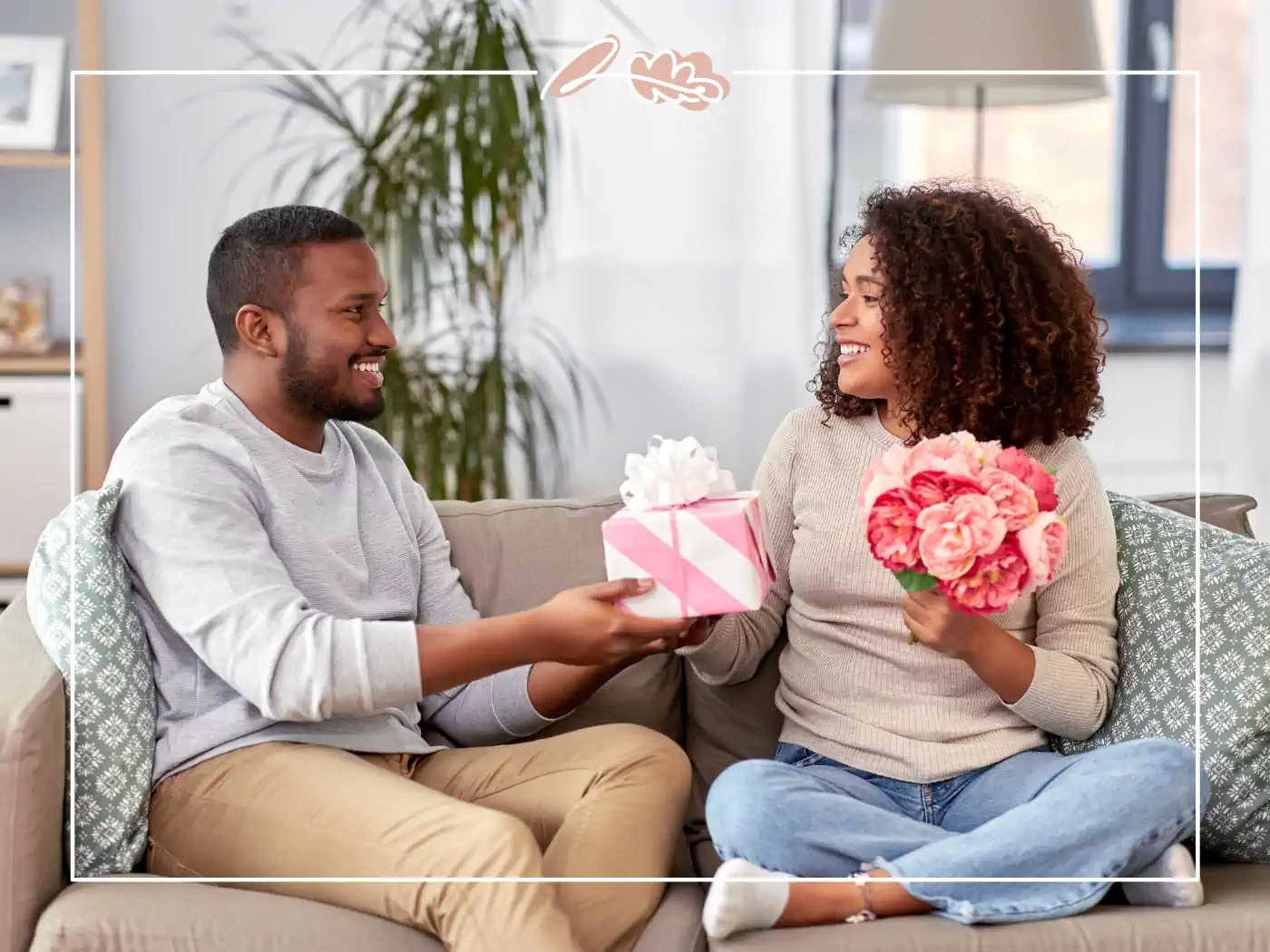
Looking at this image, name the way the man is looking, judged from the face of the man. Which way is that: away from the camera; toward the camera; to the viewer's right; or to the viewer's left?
to the viewer's right

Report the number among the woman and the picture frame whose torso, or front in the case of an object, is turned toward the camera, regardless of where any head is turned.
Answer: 2

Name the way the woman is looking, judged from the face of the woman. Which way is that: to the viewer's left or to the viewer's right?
to the viewer's left

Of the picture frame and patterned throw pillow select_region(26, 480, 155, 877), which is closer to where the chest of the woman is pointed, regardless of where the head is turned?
the patterned throw pillow

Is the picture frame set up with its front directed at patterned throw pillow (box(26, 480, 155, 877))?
yes

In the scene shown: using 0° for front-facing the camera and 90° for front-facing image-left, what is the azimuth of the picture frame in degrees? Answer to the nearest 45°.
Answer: approximately 0°
